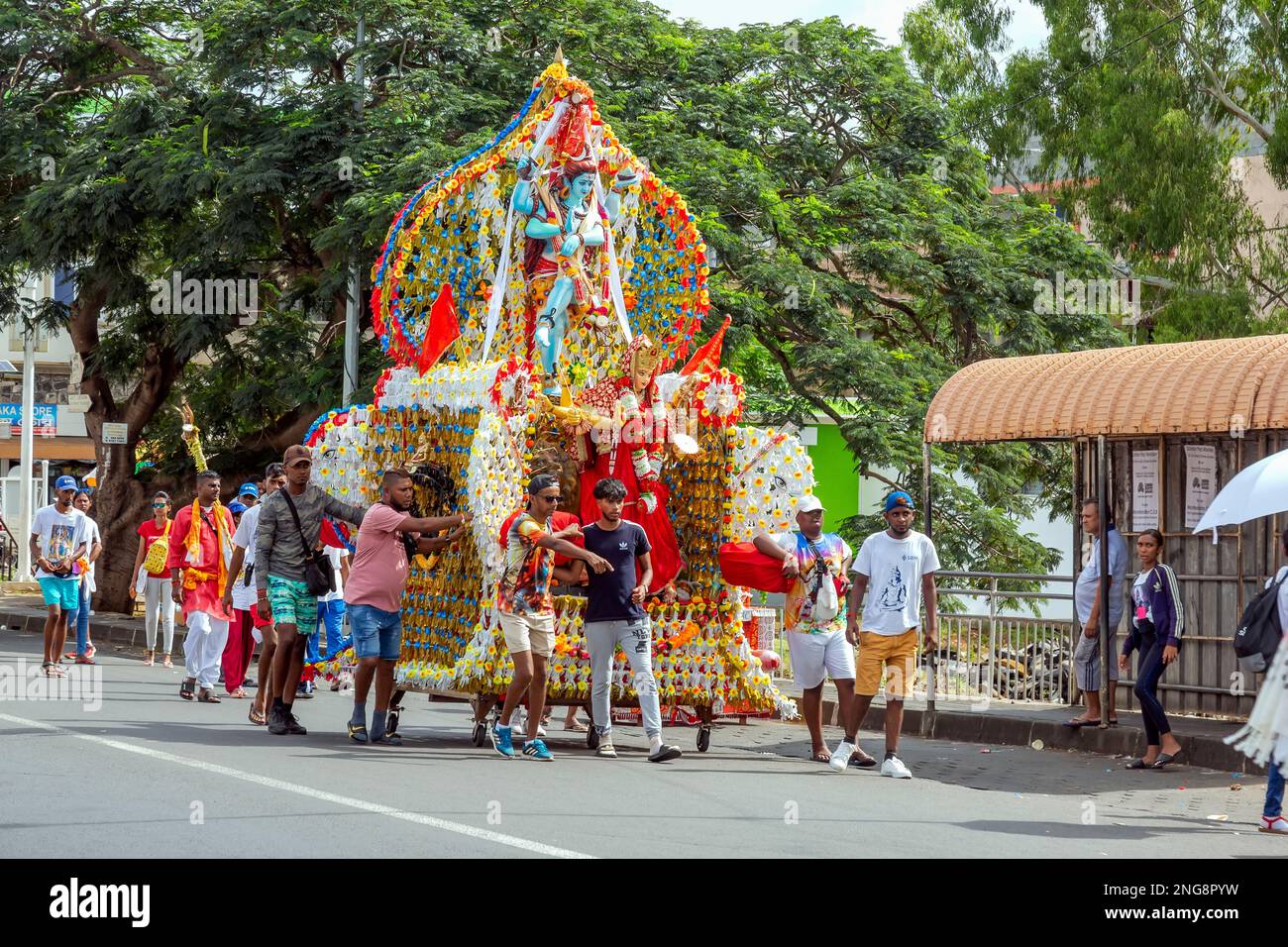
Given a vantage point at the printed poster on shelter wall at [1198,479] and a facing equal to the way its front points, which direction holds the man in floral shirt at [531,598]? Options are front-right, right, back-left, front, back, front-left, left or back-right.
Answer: front-right

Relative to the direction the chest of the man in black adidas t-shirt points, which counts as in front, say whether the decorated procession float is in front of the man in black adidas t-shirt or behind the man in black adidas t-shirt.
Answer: behind

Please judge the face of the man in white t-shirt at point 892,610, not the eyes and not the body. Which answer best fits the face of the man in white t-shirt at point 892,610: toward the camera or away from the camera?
toward the camera

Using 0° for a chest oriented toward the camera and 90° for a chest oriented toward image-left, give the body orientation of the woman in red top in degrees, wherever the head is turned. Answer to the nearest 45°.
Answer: approximately 0°

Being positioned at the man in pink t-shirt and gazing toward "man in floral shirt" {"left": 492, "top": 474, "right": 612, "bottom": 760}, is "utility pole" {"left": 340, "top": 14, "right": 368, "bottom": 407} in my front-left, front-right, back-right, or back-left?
back-left

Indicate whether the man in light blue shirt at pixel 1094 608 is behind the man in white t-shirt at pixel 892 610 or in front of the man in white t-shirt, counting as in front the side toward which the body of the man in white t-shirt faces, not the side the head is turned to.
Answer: behind

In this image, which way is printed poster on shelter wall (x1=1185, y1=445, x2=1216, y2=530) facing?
toward the camera

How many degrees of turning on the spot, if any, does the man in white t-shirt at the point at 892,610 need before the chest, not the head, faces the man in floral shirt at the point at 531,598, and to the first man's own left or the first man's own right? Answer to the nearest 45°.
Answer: approximately 90° to the first man's own right

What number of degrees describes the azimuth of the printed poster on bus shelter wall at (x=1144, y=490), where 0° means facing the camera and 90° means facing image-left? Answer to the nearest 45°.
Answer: approximately 0°

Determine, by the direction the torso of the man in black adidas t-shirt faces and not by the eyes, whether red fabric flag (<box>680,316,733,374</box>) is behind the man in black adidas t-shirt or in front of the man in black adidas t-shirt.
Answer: behind

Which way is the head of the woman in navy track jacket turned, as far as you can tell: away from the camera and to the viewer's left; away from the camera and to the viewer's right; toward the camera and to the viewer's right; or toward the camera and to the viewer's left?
toward the camera and to the viewer's left

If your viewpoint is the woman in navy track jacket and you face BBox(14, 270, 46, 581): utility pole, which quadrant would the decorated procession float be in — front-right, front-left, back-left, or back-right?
front-left

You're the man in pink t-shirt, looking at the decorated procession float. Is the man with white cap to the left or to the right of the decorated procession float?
right

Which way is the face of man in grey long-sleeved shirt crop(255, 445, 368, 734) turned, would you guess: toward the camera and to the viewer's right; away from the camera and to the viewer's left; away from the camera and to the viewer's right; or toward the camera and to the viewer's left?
toward the camera and to the viewer's right
